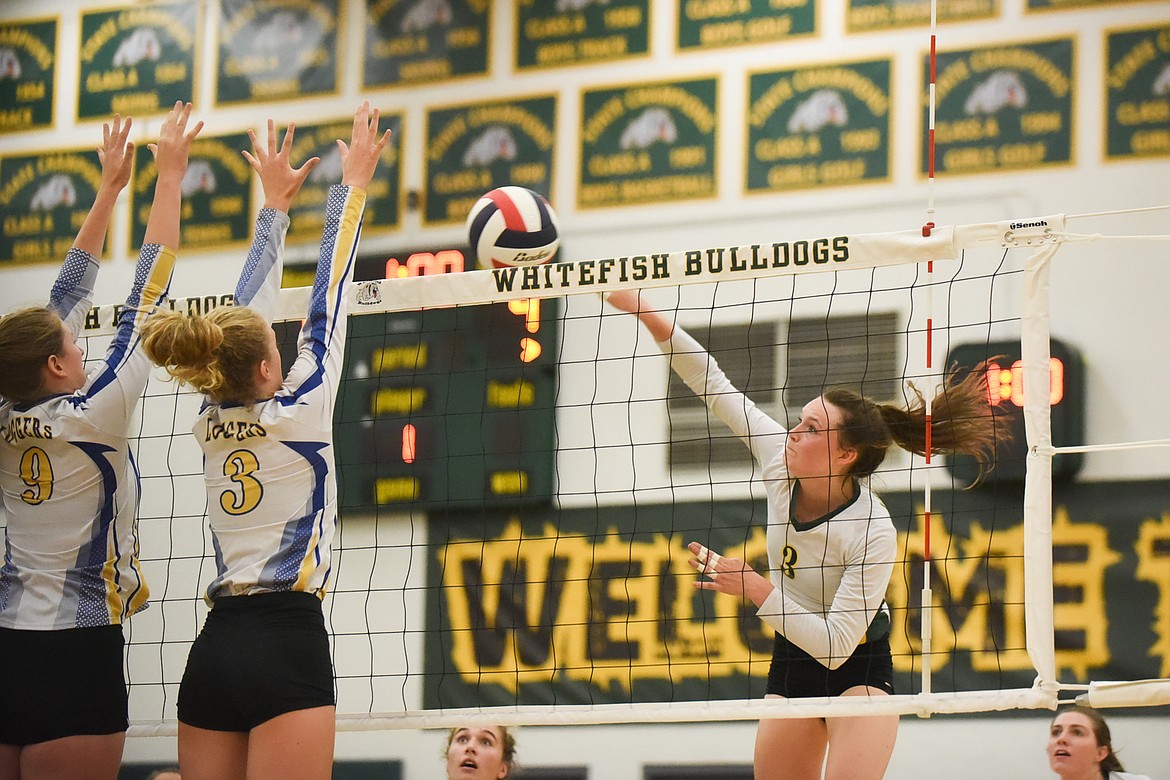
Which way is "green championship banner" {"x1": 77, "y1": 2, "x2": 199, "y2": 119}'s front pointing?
toward the camera

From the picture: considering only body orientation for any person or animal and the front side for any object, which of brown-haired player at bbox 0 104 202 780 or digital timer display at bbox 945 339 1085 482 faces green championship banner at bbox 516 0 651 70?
the brown-haired player

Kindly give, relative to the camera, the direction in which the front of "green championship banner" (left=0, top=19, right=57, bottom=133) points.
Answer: facing the viewer

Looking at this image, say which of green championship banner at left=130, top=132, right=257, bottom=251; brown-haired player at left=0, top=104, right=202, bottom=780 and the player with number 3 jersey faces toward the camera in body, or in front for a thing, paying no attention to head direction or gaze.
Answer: the green championship banner

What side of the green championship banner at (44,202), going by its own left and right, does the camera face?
front

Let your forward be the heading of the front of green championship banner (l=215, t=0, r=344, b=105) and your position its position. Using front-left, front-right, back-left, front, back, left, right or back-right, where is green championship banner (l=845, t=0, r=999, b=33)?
front-left

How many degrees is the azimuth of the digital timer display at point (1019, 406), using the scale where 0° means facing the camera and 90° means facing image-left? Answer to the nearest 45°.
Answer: approximately 0°

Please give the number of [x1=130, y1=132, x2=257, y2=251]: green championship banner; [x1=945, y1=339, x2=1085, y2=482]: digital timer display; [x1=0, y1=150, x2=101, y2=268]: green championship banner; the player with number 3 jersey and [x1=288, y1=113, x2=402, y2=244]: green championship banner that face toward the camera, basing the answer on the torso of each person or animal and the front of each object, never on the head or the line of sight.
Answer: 4

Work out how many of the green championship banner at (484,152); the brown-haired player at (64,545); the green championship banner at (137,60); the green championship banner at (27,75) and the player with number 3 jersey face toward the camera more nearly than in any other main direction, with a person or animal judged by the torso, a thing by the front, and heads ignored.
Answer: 3

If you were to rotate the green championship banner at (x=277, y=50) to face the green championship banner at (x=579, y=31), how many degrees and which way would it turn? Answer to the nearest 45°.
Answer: approximately 45° to its left
